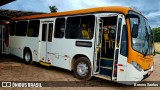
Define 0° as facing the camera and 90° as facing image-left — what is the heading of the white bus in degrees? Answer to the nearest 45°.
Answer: approximately 315°
